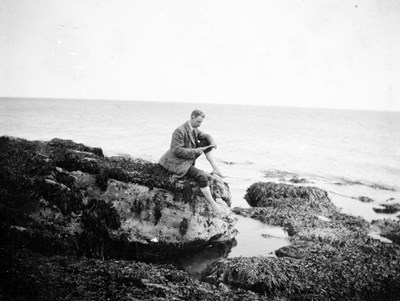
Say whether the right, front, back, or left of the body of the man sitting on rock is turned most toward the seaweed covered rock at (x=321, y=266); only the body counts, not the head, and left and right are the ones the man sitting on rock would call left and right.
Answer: front

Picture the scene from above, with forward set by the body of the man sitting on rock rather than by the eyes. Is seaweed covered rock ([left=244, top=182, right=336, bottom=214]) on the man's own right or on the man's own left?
on the man's own left

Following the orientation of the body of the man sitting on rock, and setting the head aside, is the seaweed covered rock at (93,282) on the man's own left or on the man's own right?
on the man's own right

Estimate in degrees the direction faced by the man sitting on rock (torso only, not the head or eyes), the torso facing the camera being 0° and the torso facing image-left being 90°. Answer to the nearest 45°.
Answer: approximately 315°

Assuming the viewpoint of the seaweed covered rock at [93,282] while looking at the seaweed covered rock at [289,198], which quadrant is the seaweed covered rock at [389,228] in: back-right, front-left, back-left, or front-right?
front-right

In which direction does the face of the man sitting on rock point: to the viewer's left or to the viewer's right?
to the viewer's right

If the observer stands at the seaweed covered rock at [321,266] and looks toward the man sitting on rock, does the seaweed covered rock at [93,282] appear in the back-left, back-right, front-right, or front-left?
front-left
